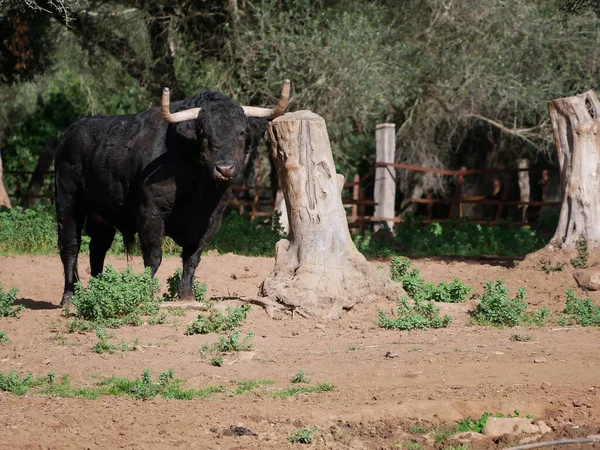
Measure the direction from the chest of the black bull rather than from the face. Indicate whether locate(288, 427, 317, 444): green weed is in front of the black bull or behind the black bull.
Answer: in front

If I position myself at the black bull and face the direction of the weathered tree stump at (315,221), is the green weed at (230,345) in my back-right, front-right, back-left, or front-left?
front-right

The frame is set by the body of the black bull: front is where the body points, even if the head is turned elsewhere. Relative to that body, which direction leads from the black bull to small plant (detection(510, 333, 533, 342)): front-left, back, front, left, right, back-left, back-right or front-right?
front

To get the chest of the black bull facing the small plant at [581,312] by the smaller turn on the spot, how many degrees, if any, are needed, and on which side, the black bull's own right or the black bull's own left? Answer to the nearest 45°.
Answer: approximately 45° to the black bull's own left

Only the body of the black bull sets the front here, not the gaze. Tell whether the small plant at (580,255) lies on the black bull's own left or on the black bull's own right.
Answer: on the black bull's own left

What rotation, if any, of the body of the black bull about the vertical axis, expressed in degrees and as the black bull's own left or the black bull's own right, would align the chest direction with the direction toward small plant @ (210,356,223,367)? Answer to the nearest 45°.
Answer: approximately 45° to the black bull's own right

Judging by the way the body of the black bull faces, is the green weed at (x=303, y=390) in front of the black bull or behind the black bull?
in front

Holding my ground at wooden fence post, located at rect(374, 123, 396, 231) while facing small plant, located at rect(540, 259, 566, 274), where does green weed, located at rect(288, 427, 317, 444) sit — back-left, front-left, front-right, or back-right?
front-right

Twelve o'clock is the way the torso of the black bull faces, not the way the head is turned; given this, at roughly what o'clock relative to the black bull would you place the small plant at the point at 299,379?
The small plant is roughly at 1 o'clock from the black bull.

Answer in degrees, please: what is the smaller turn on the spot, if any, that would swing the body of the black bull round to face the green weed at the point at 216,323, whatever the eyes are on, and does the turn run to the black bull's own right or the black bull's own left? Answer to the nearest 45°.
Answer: approximately 45° to the black bull's own right

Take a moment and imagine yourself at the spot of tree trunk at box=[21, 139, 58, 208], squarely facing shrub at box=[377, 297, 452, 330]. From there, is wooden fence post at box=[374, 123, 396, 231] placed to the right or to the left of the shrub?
left

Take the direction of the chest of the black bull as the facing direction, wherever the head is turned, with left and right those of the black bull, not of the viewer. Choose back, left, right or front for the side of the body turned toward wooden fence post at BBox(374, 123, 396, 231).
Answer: left

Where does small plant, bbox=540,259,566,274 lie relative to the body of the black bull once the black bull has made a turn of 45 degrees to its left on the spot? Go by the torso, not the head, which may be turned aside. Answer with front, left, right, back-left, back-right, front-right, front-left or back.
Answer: front

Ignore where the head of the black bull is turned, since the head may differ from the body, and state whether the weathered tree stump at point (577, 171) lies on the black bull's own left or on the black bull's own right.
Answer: on the black bull's own left

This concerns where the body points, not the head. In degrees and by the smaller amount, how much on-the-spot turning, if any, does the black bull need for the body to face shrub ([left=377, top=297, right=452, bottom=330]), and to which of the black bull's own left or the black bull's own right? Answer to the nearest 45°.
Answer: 0° — it already faces it

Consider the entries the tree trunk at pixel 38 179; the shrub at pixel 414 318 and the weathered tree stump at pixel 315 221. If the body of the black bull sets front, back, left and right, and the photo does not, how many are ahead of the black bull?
2

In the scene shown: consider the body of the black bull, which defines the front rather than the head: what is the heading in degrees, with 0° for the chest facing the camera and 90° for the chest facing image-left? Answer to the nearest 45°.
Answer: approximately 315°

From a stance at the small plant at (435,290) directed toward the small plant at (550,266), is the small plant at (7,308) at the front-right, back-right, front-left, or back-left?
back-left
